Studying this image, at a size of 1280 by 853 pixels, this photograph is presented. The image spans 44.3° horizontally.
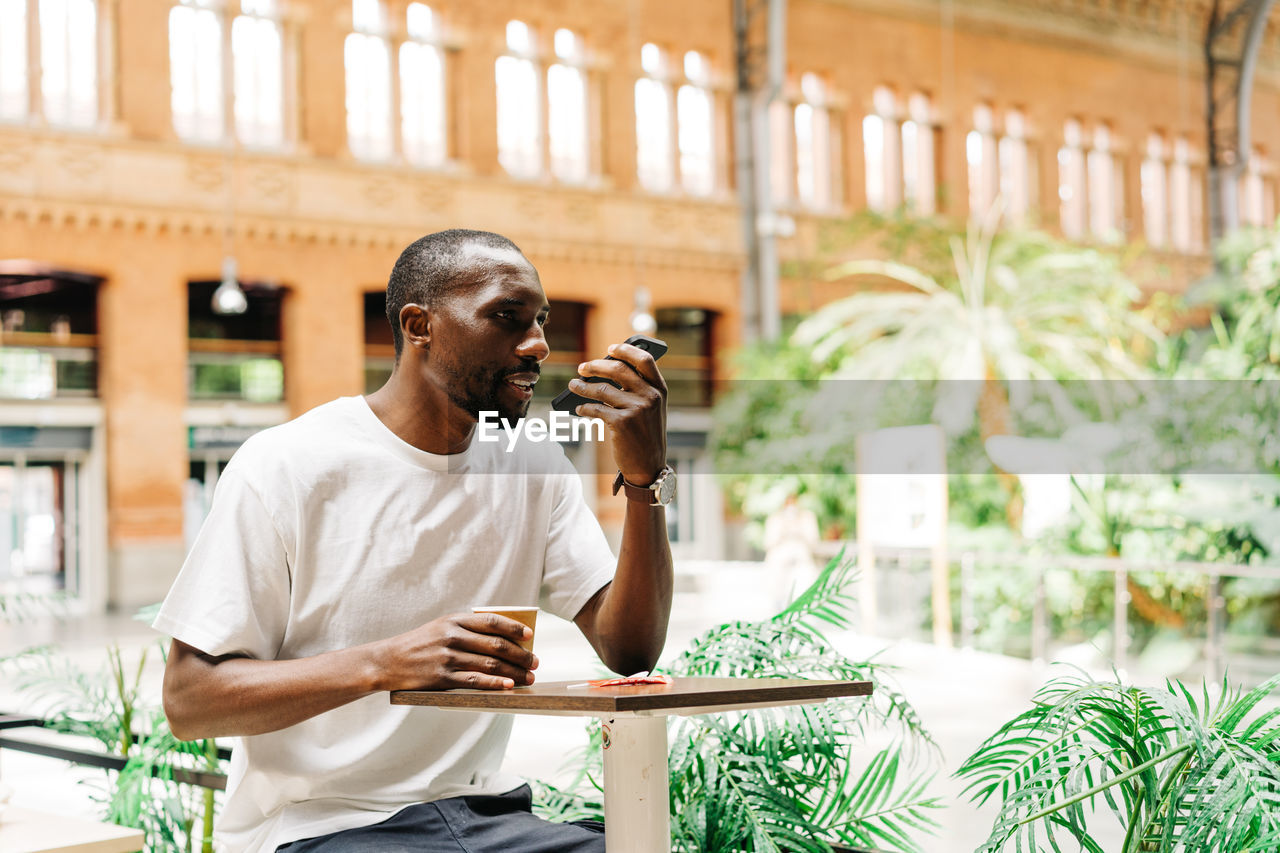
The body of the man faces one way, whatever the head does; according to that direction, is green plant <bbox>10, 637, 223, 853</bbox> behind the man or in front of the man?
behind

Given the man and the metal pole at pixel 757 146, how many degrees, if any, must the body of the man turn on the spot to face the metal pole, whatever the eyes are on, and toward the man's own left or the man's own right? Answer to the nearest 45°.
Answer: approximately 135° to the man's own left

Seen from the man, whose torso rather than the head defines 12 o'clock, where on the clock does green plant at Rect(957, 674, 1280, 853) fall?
The green plant is roughly at 11 o'clock from the man.

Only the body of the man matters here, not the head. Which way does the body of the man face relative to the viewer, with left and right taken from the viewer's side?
facing the viewer and to the right of the viewer

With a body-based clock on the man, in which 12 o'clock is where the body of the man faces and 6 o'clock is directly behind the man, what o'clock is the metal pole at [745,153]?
The metal pole is roughly at 8 o'clock from the man.

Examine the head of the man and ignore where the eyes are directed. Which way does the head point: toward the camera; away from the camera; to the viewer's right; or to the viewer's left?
to the viewer's right

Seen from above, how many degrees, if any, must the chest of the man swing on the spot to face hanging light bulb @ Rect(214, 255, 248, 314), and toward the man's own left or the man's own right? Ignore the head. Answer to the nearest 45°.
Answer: approximately 135° to the man's own left

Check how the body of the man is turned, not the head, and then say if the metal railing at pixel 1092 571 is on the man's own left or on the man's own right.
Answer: on the man's own left
